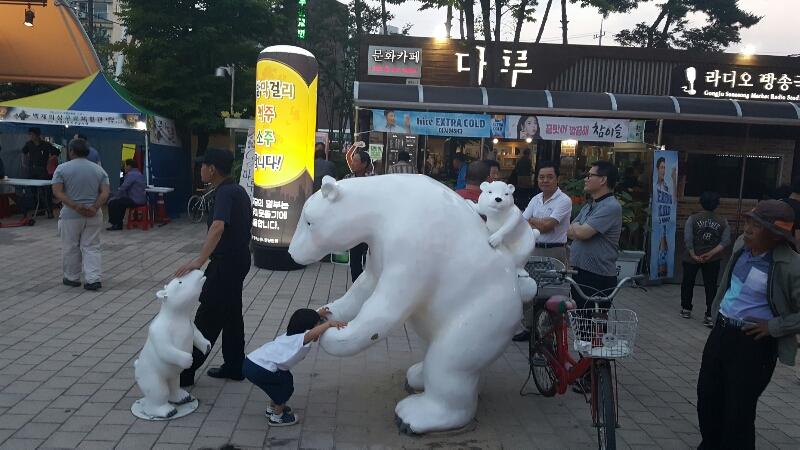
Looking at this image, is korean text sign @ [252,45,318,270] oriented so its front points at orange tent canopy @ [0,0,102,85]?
no

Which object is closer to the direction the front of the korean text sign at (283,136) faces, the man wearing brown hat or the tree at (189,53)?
the man wearing brown hat

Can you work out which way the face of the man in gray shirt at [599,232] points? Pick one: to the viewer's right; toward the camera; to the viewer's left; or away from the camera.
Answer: to the viewer's left

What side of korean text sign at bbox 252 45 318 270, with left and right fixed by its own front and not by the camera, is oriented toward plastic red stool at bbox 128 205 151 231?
right

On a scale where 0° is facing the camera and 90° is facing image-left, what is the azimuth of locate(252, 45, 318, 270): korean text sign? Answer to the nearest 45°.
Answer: approximately 45°

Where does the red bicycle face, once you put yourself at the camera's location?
facing the viewer and to the right of the viewer

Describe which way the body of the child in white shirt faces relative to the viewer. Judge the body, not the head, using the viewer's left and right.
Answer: facing to the right of the viewer

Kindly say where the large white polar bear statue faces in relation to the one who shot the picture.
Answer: facing to the left of the viewer

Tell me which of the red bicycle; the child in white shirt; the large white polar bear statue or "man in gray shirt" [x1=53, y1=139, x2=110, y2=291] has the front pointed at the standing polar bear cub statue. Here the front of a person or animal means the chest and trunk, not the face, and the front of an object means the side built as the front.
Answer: the large white polar bear statue

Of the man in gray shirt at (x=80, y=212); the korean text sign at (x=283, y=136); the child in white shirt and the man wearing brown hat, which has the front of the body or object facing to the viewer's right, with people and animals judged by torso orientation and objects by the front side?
the child in white shirt

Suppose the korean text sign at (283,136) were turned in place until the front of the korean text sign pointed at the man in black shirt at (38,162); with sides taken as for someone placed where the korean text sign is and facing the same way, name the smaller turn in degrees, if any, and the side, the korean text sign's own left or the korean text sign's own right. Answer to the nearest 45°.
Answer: approximately 90° to the korean text sign's own right

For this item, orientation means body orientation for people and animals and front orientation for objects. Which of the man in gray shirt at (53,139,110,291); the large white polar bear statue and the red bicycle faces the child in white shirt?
the large white polar bear statue

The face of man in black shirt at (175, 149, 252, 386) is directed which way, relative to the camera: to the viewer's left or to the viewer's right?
to the viewer's left

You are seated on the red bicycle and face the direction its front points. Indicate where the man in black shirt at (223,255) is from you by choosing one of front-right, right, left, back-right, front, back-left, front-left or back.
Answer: back-right

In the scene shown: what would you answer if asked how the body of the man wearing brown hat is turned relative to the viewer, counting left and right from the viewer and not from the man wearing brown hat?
facing the viewer and to the left of the viewer

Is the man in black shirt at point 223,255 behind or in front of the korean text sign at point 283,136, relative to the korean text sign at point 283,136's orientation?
in front

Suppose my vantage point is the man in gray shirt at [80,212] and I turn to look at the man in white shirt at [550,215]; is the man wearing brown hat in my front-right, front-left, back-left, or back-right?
front-right

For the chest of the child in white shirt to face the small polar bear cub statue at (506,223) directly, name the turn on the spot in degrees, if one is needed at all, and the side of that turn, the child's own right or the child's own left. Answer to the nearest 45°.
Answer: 0° — they already face it
